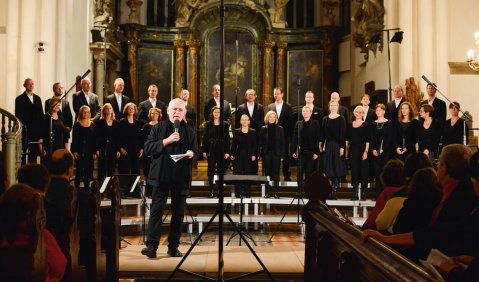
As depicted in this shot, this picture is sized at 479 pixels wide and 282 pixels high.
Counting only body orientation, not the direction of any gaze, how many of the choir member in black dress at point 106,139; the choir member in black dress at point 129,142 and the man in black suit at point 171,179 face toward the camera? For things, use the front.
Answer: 3

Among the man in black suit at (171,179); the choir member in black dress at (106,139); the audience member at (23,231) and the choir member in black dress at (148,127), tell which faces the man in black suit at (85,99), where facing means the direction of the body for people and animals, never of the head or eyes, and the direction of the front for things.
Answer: the audience member

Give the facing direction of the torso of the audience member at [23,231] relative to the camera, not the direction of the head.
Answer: away from the camera

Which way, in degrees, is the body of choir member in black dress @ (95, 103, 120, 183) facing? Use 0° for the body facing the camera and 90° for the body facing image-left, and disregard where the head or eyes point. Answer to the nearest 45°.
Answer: approximately 0°

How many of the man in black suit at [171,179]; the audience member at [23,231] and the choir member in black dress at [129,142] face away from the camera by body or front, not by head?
1

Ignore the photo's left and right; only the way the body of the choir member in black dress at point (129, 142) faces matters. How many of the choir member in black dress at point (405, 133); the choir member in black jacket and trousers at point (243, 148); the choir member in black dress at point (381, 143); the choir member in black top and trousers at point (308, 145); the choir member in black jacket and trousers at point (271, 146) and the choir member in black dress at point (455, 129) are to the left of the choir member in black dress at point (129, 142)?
6

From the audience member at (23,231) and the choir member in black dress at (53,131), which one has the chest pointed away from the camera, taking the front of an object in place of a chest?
the audience member

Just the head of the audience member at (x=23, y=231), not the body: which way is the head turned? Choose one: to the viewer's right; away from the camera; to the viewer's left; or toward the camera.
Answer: away from the camera

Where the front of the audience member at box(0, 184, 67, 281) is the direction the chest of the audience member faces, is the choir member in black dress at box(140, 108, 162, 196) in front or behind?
in front

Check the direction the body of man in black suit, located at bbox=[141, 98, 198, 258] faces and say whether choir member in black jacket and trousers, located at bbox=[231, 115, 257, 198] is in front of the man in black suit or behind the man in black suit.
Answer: behind

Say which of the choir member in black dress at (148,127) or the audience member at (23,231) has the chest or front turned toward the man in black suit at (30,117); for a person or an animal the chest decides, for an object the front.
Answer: the audience member

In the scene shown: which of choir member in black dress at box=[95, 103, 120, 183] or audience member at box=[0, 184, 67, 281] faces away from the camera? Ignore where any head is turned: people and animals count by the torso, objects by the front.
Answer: the audience member

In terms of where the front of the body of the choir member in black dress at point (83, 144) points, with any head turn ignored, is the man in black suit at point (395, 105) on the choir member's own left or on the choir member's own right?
on the choir member's own left

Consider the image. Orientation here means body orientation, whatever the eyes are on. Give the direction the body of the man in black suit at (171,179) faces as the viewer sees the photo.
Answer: toward the camera

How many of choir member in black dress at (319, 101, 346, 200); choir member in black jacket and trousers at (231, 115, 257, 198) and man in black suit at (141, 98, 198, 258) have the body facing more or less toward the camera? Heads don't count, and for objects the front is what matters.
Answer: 3

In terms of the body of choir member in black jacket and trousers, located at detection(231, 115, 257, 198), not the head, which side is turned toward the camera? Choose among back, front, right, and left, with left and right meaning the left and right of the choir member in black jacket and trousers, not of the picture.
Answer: front

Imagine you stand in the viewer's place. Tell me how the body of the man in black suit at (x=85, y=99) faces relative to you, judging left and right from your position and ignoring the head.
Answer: facing the viewer
